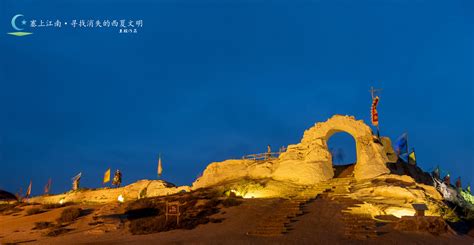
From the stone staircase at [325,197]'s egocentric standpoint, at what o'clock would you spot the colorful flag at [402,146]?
The colorful flag is roughly at 7 o'clock from the stone staircase.

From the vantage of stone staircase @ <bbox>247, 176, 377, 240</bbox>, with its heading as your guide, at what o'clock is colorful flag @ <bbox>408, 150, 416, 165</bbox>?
The colorful flag is roughly at 7 o'clock from the stone staircase.

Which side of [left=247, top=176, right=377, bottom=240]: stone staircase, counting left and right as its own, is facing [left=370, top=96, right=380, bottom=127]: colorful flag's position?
back

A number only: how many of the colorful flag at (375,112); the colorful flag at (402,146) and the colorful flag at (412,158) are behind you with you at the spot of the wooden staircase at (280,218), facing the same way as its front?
3

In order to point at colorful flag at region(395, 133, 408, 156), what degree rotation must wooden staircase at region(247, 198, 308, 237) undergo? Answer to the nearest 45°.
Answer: approximately 180°

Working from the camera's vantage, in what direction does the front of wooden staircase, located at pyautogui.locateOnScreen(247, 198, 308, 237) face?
facing the viewer and to the left of the viewer

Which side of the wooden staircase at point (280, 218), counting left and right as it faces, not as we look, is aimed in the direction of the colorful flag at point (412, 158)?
back

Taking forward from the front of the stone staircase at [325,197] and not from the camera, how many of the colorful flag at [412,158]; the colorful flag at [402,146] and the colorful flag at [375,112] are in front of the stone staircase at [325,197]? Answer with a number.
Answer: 0

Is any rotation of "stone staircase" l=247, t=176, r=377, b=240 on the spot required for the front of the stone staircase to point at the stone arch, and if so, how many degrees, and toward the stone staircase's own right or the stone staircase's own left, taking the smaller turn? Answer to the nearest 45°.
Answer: approximately 180°

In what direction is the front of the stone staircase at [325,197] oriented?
toward the camera
